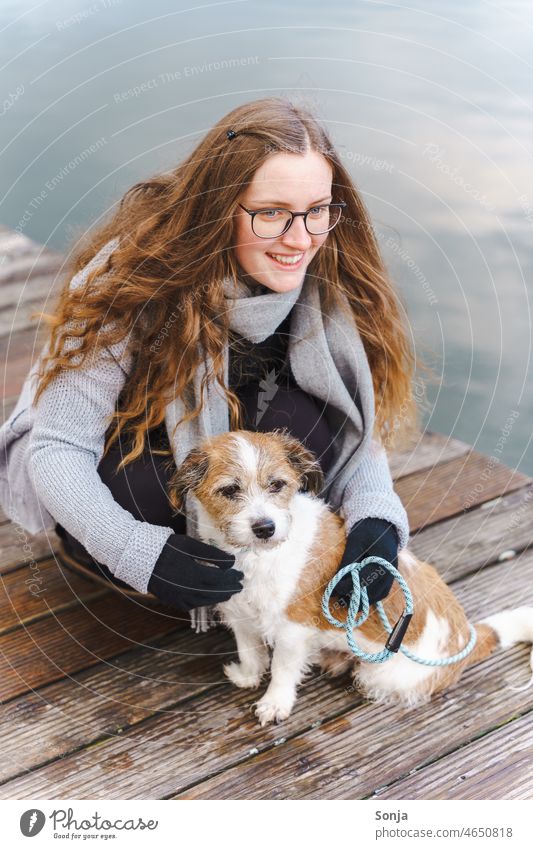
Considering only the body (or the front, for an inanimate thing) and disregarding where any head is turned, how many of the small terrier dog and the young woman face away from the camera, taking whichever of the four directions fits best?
0

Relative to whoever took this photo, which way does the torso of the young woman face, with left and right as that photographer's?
facing the viewer and to the right of the viewer

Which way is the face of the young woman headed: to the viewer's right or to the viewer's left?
to the viewer's right

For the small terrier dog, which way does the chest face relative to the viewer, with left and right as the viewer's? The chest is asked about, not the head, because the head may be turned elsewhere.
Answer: facing the viewer and to the left of the viewer
